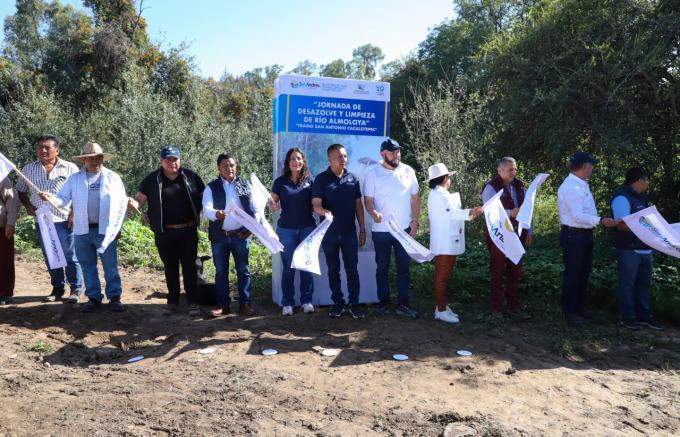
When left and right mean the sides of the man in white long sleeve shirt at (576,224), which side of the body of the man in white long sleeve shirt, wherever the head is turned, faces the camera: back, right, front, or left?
right

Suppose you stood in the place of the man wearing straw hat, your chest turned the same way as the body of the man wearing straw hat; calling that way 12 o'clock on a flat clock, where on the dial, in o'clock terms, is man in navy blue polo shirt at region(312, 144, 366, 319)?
The man in navy blue polo shirt is roughly at 10 o'clock from the man wearing straw hat.

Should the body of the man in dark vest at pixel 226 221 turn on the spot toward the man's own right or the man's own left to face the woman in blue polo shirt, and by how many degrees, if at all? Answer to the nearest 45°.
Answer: approximately 90° to the man's own left

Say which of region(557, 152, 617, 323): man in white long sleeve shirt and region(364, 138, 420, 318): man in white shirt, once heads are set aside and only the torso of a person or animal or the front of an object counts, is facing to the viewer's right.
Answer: the man in white long sleeve shirt

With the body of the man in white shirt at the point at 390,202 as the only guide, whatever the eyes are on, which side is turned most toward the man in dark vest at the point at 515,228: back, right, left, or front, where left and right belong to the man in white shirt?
left

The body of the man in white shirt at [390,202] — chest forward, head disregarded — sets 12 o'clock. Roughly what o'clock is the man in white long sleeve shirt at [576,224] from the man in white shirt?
The man in white long sleeve shirt is roughly at 9 o'clock from the man in white shirt.

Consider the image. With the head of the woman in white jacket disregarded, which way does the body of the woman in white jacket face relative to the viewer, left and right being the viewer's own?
facing to the right of the viewer

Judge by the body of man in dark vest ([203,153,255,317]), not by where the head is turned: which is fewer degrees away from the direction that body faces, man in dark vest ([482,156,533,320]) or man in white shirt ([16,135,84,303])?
the man in dark vest

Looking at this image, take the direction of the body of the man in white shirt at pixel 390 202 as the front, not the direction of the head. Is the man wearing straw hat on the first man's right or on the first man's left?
on the first man's right

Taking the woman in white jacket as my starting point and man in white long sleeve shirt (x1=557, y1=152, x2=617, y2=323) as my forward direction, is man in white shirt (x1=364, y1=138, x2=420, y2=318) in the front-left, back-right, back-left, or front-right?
back-left

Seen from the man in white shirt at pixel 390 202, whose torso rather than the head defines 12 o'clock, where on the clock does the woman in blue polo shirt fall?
The woman in blue polo shirt is roughly at 3 o'clock from the man in white shirt.

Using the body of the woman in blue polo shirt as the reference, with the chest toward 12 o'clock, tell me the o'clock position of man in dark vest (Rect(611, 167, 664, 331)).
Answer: The man in dark vest is roughly at 9 o'clock from the woman in blue polo shirt.
